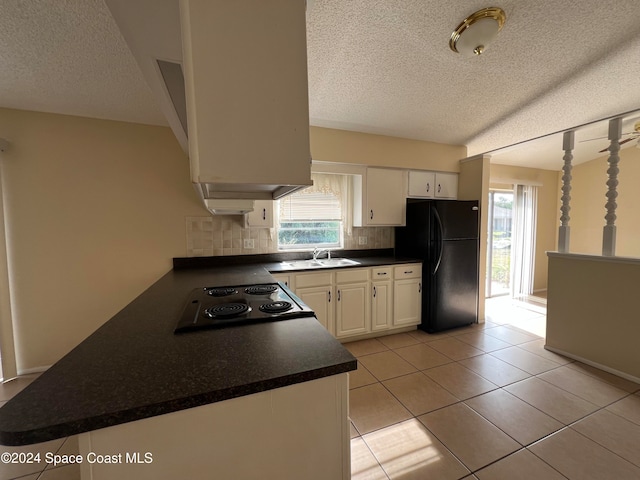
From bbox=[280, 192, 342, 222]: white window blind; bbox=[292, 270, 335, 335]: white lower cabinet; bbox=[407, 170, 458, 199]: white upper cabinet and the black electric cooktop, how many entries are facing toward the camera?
3

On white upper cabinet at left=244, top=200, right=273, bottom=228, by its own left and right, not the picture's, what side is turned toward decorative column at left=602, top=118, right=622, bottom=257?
left

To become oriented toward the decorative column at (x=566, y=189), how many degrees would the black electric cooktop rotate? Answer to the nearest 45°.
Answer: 0° — it already faces it

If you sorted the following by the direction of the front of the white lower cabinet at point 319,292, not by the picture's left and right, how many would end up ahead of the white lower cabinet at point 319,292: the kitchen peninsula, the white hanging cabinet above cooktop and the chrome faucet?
2

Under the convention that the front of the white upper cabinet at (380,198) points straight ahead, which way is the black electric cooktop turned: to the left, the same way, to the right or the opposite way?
to the left

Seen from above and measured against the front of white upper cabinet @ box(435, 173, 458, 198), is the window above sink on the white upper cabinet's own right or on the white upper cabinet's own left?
on the white upper cabinet's own right

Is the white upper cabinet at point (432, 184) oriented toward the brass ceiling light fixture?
yes

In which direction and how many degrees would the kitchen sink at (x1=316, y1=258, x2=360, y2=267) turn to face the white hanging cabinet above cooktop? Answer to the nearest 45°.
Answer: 0° — it already faces it
